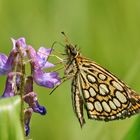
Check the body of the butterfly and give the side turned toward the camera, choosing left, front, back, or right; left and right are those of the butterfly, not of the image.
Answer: left
